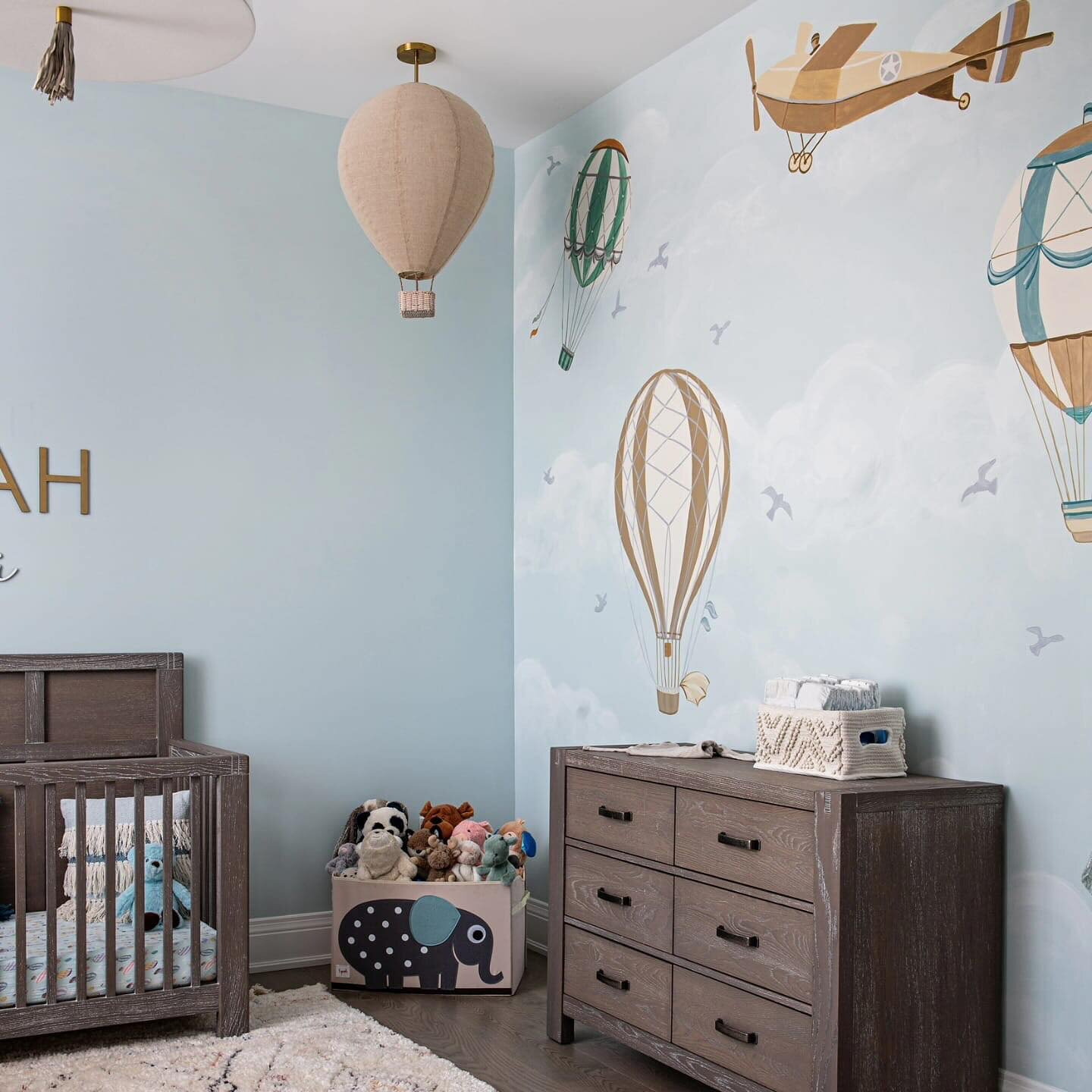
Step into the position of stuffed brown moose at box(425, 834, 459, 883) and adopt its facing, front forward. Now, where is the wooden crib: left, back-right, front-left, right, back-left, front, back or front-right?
front-right

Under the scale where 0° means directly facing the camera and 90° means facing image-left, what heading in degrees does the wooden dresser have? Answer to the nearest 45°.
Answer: approximately 45°

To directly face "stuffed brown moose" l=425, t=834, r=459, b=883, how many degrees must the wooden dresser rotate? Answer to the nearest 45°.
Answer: approximately 90° to its right

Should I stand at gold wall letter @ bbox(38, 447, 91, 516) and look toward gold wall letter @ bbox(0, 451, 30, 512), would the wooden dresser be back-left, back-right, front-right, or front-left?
back-left

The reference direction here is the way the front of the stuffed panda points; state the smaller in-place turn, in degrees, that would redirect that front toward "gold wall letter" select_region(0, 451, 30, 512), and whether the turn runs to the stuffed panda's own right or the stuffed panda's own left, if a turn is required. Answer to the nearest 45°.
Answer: approximately 90° to the stuffed panda's own right

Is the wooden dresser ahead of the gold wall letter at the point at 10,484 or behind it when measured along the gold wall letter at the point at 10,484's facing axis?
ahead
